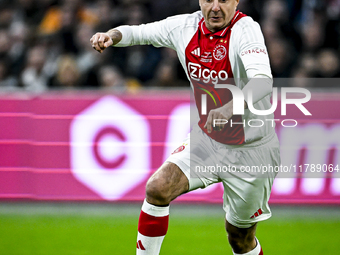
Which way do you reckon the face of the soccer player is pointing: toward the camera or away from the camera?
toward the camera
